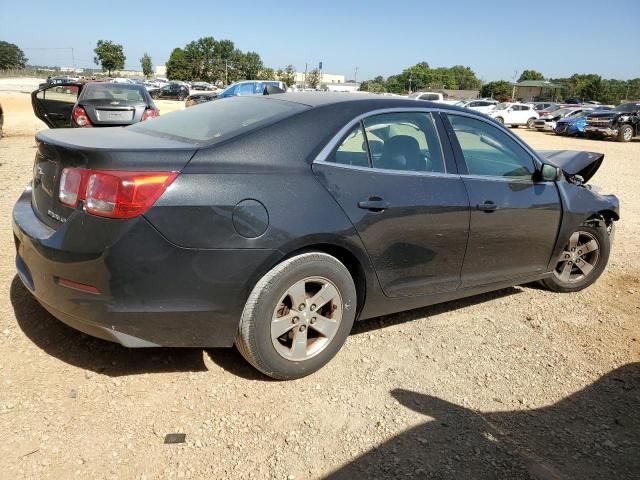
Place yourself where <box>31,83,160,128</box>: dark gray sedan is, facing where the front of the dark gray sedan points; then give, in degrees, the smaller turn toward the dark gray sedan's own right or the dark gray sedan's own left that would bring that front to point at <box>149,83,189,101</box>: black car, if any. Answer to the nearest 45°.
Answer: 0° — it already faces it

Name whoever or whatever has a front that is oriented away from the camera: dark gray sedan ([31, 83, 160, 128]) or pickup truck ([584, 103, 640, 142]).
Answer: the dark gray sedan

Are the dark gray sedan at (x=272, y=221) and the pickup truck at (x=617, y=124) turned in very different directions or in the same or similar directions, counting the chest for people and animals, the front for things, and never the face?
very different directions

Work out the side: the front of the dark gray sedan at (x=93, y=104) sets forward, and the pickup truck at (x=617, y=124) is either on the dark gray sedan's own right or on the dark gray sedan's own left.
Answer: on the dark gray sedan's own right

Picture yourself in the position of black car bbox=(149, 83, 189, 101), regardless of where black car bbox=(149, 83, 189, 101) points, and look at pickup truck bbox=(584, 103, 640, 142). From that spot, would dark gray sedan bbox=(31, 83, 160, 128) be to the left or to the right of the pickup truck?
right

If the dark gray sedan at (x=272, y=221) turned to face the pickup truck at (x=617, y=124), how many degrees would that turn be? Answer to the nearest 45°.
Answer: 0° — it already faces it

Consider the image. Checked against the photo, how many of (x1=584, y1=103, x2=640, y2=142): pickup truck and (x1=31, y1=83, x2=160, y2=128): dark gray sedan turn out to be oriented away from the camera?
1

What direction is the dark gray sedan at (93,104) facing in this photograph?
away from the camera

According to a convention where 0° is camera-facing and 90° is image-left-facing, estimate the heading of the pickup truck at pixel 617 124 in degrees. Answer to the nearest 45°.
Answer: approximately 45°

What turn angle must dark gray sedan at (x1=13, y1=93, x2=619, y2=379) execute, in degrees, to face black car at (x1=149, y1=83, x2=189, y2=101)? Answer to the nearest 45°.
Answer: approximately 45° to its left

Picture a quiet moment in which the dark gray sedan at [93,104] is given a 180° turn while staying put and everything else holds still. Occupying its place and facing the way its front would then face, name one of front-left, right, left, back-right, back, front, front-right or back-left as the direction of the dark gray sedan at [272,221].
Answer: front

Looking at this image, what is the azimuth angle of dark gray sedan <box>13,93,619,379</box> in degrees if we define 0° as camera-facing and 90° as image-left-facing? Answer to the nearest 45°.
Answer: approximately 225°

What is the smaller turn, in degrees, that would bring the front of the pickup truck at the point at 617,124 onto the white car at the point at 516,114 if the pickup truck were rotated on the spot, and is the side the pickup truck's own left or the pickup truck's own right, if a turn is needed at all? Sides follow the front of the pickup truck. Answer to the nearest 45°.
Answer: approximately 90° to the pickup truck's own right
